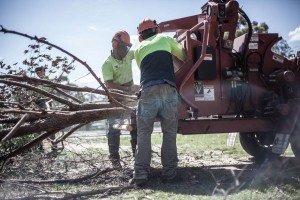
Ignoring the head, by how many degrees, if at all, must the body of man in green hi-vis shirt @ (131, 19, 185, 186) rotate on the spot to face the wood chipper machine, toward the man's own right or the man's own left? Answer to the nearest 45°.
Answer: approximately 45° to the man's own right

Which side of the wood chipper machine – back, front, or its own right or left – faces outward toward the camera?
right

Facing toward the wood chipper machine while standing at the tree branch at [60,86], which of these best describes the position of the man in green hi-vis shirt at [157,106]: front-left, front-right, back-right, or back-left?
front-right

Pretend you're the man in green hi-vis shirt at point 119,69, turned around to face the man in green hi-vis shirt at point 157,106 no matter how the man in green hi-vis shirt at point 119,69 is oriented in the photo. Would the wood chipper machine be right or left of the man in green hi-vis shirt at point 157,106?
left

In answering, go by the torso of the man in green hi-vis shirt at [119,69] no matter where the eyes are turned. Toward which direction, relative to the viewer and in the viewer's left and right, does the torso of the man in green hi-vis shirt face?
facing the viewer and to the right of the viewer

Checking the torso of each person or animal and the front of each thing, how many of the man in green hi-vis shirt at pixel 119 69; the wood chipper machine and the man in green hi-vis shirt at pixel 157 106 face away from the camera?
1

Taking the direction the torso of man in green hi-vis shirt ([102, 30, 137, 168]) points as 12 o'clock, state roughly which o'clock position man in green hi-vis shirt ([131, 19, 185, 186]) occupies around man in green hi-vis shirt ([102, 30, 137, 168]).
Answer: man in green hi-vis shirt ([131, 19, 185, 186]) is roughly at 1 o'clock from man in green hi-vis shirt ([102, 30, 137, 168]).

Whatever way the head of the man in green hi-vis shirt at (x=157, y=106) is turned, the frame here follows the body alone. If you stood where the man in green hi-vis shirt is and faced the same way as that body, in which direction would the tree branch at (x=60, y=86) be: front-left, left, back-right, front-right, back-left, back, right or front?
left

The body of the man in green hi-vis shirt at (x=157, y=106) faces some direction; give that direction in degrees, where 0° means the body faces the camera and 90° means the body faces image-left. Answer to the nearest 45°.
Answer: approximately 180°

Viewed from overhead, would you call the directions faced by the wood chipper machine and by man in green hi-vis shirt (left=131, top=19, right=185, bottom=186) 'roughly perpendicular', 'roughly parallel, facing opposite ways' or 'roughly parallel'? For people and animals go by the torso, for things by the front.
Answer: roughly perpendicular
